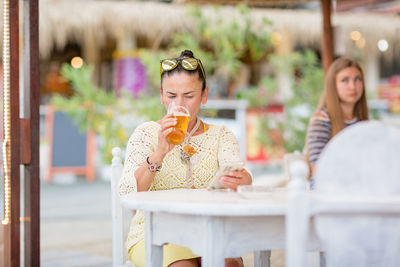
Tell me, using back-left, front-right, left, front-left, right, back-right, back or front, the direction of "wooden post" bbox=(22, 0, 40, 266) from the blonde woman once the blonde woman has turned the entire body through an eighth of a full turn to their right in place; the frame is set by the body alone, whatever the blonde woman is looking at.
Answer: front-right

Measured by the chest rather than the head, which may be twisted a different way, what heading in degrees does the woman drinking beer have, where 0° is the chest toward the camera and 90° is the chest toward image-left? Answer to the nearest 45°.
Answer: approximately 0°

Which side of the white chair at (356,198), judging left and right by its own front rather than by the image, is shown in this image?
back

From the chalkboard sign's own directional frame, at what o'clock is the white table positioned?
The white table is roughly at 12 o'clock from the chalkboard sign.

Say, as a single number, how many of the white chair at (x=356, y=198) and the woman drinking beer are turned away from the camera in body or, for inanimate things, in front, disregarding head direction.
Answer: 1

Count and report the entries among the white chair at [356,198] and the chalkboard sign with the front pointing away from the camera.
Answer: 1

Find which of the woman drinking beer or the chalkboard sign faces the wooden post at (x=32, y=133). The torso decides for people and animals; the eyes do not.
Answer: the chalkboard sign

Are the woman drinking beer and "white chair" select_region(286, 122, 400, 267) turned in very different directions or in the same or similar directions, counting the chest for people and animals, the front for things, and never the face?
very different directions

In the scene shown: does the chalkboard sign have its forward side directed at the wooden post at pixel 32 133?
yes

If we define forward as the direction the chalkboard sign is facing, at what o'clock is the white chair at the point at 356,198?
The white chair is roughly at 12 o'clock from the chalkboard sign.

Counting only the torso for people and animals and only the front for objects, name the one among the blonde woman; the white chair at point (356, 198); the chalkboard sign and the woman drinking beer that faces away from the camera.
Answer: the white chair
